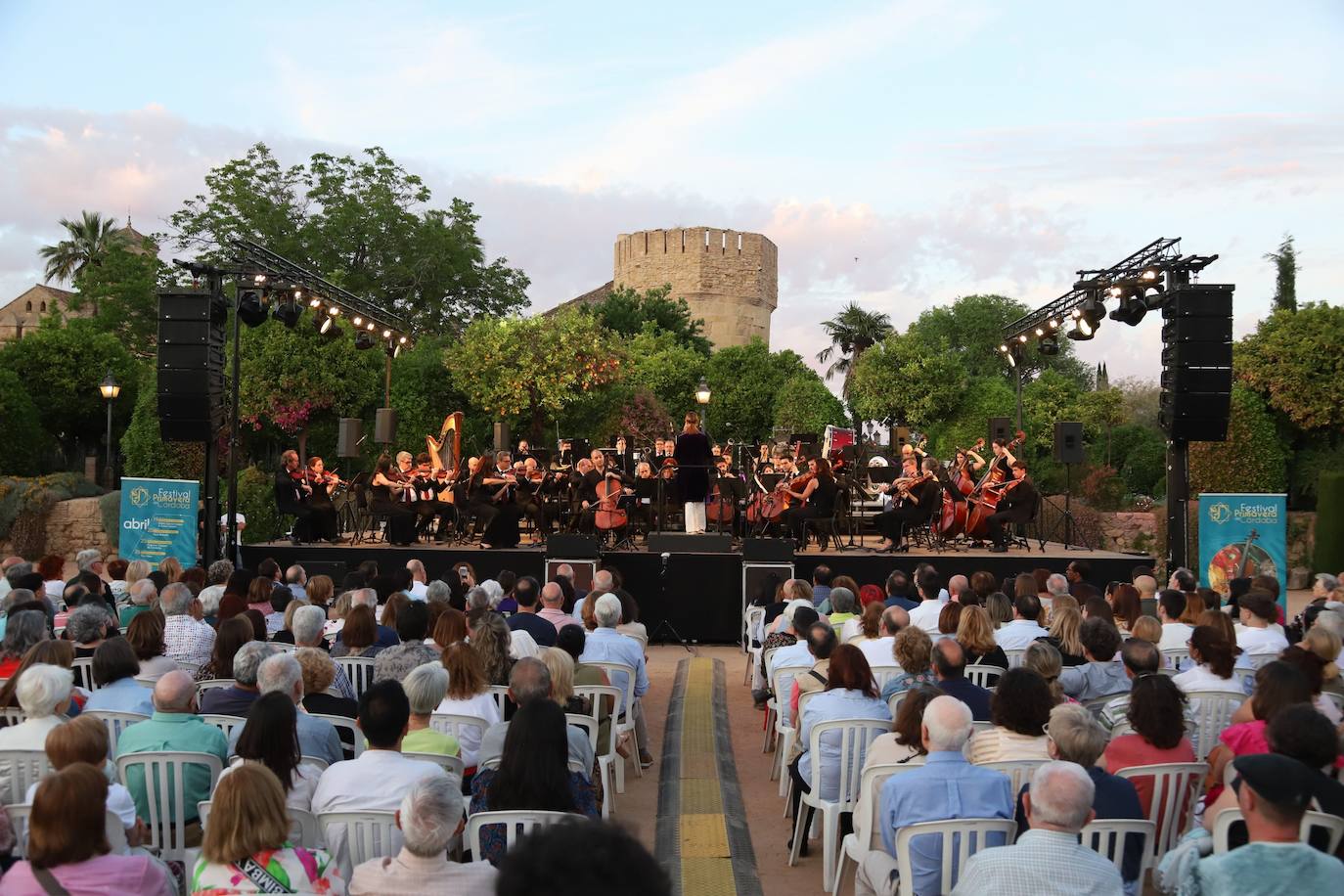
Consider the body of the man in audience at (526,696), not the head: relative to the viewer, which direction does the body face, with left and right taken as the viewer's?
facing away from the viewer

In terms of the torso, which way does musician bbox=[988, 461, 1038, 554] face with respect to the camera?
to the viewer's left

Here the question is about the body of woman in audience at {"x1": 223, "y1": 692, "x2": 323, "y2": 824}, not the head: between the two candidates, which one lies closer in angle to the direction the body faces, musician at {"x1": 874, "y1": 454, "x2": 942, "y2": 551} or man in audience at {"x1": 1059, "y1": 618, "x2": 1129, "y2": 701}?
the musician

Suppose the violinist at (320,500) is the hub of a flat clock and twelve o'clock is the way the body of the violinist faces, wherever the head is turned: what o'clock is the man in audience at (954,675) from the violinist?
The man in audience is roughly at 1 o'clock from the violinist.

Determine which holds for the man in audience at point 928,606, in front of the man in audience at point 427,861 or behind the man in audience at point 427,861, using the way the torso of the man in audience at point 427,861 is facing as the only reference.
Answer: in front

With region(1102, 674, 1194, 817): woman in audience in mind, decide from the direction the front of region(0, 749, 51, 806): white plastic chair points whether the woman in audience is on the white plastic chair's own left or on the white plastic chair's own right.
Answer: on the white plastic chair's own right

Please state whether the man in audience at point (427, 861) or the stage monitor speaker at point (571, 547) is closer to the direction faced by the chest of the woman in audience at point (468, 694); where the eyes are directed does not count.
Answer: the stage monitor speaker

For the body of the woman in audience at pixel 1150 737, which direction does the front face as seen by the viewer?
away from the camera

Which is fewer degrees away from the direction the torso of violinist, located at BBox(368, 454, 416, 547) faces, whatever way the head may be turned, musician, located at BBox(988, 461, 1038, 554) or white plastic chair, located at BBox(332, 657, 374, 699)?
the musician

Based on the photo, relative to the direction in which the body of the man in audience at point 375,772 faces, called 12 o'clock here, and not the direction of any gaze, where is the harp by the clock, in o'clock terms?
The harp is roughly at 12 o'clock from the man in audience.

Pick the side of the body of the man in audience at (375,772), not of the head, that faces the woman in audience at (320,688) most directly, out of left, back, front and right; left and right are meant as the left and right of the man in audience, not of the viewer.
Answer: front

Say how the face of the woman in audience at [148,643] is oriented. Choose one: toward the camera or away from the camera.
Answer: away from the camera

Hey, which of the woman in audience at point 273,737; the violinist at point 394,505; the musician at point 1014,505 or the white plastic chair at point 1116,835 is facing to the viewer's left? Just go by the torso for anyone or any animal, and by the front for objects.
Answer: the musician

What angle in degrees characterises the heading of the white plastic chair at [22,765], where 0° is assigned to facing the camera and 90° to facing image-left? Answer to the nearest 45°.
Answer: approximately 180°
